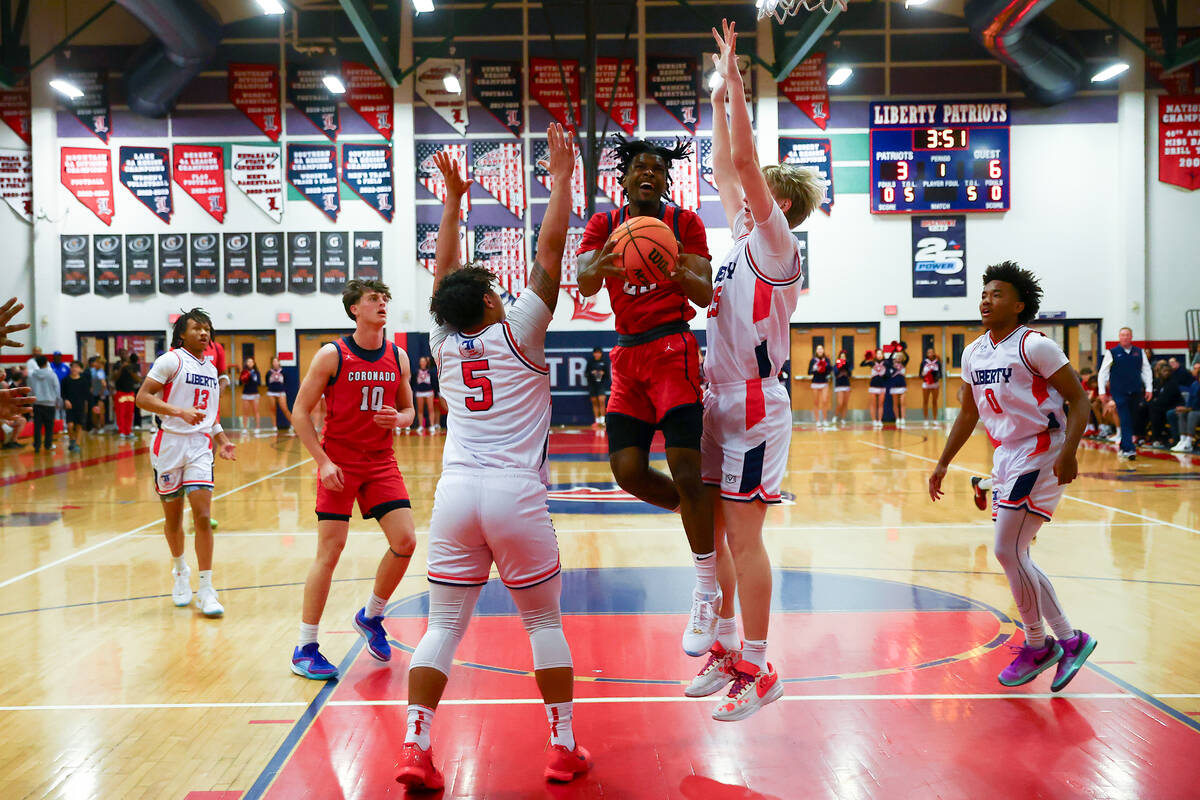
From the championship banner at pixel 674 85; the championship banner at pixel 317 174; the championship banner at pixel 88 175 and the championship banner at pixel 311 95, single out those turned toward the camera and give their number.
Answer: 4

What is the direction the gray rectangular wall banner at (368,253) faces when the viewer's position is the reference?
facing the viewer

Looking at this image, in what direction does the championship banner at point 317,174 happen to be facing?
toward the camera

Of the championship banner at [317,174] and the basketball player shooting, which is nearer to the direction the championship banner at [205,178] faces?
the basketball player shooting

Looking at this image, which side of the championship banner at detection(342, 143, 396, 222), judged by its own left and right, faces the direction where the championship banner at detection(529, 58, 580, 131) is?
left

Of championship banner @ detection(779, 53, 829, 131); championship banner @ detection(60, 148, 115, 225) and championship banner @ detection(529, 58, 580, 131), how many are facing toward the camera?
3

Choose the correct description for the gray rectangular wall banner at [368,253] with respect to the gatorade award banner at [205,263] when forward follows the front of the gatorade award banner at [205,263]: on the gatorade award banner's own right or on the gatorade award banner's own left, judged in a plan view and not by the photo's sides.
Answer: on the gatorade award banner's own left

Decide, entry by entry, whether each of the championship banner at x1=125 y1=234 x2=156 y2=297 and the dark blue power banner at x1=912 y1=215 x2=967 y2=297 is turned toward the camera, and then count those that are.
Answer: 2

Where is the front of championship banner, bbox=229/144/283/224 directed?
toward the camera

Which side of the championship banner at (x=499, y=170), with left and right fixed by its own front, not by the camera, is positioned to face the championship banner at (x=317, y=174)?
right

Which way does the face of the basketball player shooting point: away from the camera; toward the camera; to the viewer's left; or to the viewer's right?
toward the camera

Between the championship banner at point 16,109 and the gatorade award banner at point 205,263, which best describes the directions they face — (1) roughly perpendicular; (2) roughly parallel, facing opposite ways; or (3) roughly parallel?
roughly parallel

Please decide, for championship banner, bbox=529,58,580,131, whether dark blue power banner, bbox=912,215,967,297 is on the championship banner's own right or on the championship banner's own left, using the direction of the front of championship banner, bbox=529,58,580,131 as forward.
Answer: on the championship banner's own left

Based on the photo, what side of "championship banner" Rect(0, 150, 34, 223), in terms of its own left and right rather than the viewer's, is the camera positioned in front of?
front
